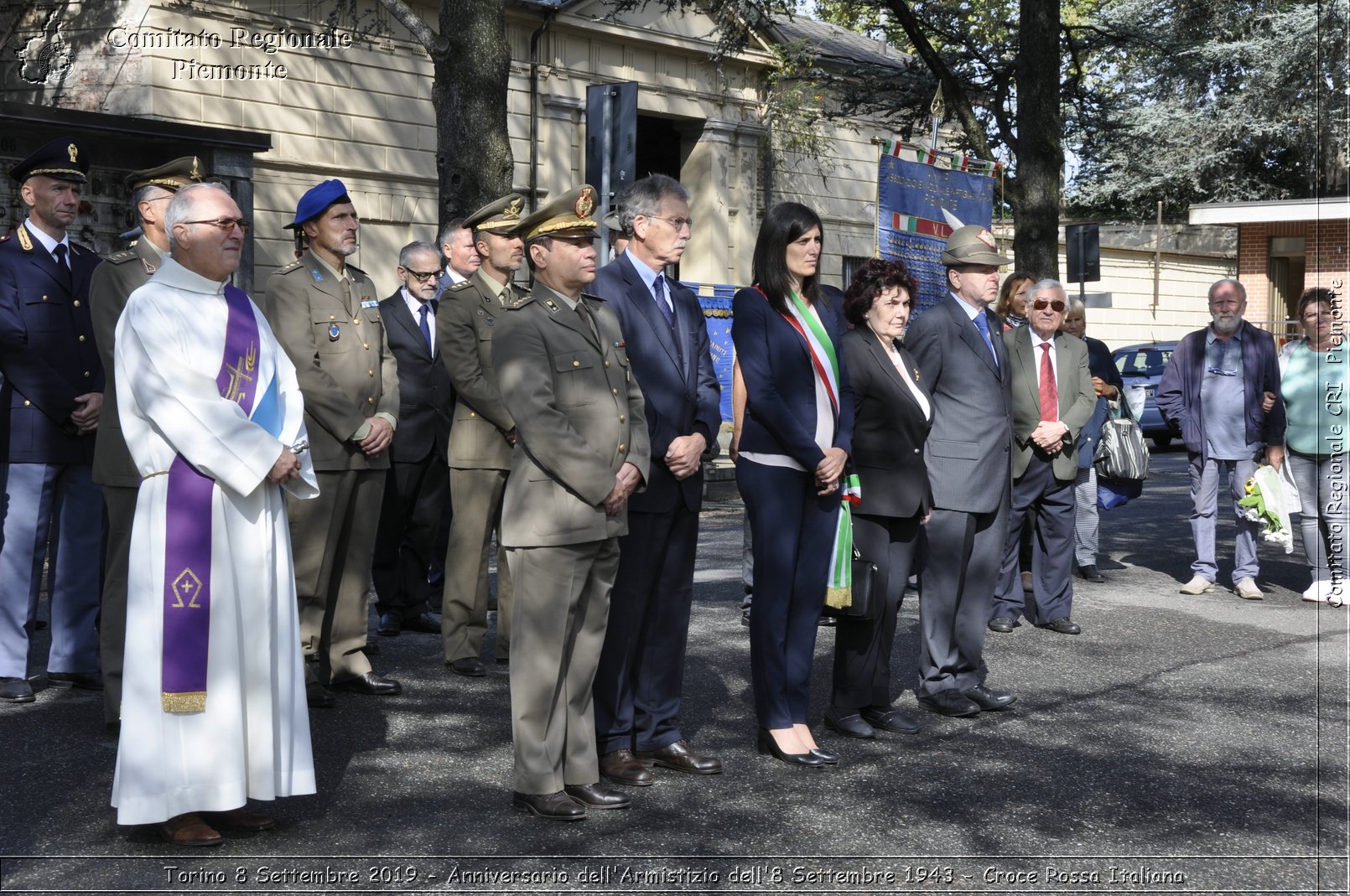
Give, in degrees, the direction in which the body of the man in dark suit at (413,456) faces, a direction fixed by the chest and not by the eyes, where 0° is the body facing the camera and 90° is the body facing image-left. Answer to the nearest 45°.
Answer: approximately 315°

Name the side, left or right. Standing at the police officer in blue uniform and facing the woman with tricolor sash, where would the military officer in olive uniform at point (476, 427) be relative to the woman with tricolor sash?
left

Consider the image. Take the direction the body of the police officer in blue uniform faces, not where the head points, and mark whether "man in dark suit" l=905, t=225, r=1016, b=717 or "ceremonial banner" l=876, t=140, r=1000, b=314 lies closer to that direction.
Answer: the man in dark suit

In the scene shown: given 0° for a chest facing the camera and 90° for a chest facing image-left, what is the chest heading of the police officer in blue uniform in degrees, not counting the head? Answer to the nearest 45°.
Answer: approximately 315°

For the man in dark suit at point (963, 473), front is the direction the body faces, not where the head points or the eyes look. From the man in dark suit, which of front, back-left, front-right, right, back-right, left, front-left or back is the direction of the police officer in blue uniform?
back-right

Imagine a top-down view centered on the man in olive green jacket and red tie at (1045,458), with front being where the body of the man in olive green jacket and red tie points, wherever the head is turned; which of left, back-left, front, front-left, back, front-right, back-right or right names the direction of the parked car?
back

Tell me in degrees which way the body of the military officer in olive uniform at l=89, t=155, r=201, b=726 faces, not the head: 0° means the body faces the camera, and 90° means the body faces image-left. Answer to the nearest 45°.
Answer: approximately 315°

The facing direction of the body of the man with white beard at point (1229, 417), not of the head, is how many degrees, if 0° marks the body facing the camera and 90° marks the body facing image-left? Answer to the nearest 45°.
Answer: approximately 0°

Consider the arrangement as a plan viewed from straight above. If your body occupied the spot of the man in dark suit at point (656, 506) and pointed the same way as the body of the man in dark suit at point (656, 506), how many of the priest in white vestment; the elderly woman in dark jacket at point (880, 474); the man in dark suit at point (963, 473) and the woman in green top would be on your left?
3

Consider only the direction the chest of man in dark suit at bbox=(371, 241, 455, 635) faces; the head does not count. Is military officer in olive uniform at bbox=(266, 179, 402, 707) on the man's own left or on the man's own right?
on the man's own right

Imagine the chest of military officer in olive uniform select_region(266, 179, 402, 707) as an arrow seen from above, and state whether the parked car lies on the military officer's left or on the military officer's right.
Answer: on the military officer's left
